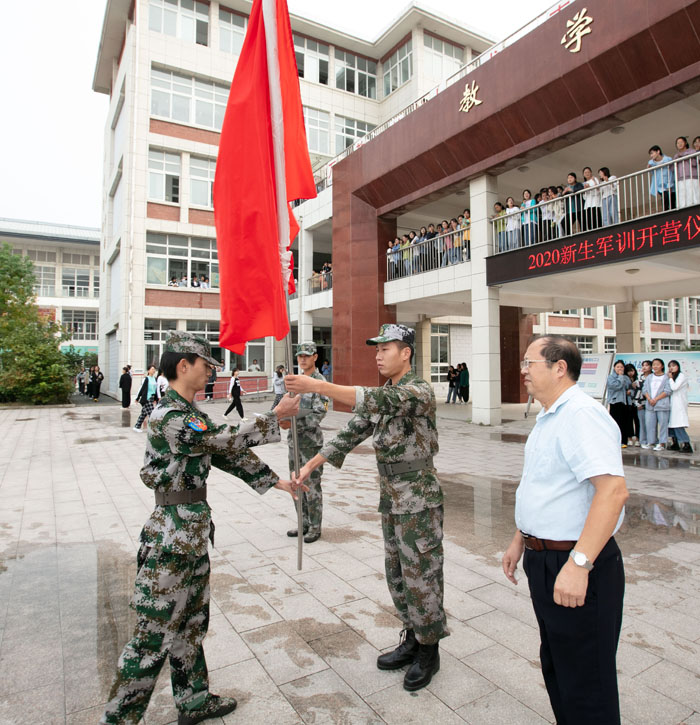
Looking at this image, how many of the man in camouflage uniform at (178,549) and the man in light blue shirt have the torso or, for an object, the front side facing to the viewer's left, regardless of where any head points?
1

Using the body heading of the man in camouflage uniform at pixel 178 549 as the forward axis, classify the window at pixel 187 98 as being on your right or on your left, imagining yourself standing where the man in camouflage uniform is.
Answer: on your left

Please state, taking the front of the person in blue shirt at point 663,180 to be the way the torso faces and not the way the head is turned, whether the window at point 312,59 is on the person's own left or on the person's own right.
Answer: on the person's own right

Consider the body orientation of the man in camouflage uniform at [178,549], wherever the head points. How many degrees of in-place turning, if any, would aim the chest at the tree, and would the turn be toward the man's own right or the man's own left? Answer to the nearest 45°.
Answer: approximately 90° to the man's own left

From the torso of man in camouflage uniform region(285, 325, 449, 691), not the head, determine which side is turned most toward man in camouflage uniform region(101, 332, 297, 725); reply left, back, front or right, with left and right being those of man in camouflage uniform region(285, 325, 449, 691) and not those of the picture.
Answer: front

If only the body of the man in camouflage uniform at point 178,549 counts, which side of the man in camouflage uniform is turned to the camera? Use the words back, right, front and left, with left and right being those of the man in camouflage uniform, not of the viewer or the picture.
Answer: right

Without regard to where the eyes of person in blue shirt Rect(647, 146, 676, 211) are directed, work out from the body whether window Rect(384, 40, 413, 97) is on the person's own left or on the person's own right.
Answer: on the person's own right

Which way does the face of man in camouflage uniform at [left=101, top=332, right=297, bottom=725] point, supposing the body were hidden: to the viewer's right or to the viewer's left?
to the viewer's right

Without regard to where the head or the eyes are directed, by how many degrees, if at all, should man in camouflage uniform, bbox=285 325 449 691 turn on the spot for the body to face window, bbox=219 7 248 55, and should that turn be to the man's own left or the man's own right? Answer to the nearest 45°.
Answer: approximately 135° to the man's own right

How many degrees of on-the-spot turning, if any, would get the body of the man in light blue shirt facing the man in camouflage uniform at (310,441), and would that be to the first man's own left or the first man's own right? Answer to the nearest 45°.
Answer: approximately 45° to the first man's own right

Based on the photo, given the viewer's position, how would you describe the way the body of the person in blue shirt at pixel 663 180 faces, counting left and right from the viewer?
facing the viewer and to the left of the viewer

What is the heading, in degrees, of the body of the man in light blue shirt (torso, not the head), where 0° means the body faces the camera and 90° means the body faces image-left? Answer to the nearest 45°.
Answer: approximately 90°

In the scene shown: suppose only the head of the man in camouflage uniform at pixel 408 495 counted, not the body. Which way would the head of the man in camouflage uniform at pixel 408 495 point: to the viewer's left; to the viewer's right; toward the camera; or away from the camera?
to the viewer's left

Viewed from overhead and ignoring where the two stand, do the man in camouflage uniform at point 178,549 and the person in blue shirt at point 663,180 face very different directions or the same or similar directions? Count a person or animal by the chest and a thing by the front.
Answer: very different directions

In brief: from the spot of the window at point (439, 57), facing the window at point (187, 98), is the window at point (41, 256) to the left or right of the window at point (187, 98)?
right

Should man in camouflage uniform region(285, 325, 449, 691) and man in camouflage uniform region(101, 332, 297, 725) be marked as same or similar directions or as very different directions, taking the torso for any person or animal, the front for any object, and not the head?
very different directions

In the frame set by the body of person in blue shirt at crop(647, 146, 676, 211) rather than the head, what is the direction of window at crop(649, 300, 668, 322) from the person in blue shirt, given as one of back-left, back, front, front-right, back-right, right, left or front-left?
back-right

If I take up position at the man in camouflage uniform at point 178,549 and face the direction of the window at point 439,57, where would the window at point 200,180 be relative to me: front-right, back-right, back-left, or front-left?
front-left
